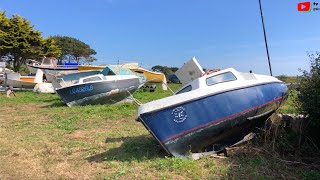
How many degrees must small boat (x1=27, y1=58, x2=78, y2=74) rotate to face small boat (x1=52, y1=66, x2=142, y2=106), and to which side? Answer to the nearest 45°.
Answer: approximately 90° to its left

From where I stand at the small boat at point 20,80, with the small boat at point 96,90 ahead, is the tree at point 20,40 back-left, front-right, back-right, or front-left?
back-left

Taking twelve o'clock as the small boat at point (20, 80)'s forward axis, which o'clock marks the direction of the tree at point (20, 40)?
The tree is roughly at 3 o'clock from the small boat.

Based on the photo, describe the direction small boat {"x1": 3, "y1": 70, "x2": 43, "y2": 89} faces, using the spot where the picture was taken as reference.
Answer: facing to the left of the viewer

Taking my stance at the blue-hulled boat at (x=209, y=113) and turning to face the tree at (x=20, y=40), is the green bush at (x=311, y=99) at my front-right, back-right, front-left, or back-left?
back-right

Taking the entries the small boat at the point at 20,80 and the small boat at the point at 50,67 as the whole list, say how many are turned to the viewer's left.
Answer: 2

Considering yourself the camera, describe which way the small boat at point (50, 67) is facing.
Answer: facing to the left of the viewer
